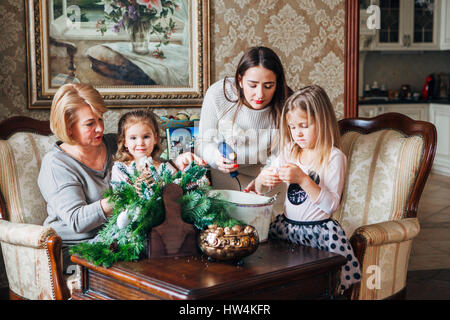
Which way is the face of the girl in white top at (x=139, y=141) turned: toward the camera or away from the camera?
toward the camera

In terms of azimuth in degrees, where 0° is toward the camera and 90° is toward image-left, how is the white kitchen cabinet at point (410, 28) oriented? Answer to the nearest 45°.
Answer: approximately 0°

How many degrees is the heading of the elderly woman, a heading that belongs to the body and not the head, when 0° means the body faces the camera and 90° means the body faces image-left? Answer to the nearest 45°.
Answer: approximately 315°

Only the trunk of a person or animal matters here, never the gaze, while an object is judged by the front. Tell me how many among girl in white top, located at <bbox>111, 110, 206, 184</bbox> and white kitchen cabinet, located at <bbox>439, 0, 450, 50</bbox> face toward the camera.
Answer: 2

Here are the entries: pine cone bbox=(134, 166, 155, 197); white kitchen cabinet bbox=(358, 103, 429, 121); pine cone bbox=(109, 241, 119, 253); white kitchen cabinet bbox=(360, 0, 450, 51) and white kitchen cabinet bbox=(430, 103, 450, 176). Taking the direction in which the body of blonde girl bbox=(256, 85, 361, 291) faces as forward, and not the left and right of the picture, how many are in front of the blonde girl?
2

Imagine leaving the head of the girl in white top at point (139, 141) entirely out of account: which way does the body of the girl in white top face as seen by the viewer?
toward the camera

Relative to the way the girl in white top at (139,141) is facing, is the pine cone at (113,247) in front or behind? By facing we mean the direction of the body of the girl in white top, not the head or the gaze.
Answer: in front

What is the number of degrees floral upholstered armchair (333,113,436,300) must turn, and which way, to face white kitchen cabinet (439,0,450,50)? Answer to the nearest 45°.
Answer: approximately 135° to its right

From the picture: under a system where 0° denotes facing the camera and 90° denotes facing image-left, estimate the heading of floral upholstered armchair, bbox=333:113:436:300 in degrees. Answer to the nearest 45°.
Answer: approximately 45°

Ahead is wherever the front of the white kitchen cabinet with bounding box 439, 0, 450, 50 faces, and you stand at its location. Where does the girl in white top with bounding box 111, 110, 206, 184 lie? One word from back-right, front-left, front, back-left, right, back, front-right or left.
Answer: front

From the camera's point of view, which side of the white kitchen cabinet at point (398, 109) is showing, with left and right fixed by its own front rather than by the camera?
front

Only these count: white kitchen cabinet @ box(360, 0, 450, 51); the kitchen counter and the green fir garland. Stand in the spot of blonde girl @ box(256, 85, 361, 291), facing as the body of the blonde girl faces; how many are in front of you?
1
